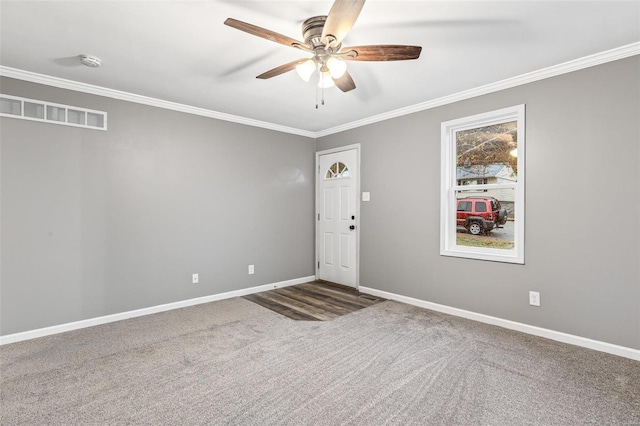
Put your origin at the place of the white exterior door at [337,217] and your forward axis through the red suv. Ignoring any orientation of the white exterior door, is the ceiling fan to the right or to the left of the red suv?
right

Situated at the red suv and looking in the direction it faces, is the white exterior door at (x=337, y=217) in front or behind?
in front

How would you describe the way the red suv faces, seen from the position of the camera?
facing away from the viewer and to the left of the viewer

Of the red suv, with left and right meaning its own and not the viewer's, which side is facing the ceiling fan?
left

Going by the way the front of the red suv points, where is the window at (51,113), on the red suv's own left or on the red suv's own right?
on the red suv's own left
